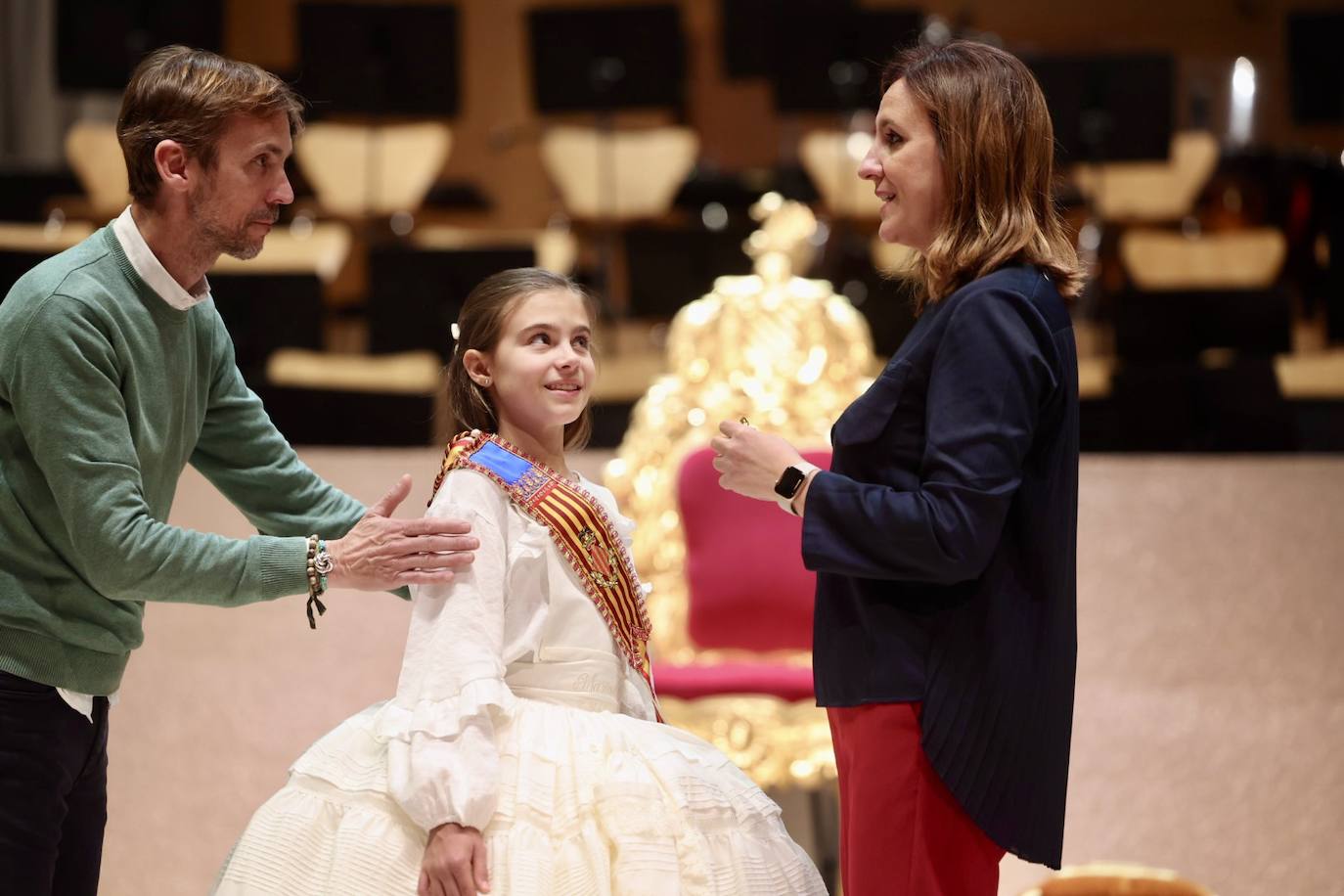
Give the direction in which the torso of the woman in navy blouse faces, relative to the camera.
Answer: to the viewer's left

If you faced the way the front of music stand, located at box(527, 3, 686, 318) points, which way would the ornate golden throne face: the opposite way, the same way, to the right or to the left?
the opposite way

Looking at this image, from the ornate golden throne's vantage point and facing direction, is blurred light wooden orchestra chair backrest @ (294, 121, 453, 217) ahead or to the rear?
to the rear

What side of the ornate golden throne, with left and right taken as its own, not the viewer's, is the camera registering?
front

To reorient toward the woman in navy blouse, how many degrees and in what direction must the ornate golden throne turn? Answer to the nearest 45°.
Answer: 0° — it already faces them

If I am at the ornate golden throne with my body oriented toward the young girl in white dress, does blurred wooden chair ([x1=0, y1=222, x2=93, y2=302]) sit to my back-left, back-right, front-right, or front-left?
back-right

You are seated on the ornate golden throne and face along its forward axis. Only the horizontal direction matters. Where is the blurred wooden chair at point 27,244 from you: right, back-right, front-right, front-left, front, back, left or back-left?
back-right

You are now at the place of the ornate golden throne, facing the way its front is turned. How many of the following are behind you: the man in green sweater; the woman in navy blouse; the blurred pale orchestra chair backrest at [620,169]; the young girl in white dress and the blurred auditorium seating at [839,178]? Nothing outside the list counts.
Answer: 2

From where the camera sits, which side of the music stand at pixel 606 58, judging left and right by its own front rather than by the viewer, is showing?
back

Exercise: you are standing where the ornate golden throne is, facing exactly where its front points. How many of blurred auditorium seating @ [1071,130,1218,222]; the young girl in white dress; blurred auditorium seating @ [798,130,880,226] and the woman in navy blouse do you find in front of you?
2

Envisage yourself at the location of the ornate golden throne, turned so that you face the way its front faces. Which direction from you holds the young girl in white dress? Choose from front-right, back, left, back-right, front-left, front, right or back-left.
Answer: front

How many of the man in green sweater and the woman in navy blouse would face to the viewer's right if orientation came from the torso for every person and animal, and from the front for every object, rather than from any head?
1

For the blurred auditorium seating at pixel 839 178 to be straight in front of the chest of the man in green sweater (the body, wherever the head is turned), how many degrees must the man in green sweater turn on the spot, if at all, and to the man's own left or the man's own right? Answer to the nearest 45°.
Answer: approximately 45° to the man's own left

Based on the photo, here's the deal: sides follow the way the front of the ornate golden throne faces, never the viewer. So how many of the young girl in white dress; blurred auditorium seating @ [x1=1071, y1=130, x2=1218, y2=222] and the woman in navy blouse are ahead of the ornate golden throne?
2

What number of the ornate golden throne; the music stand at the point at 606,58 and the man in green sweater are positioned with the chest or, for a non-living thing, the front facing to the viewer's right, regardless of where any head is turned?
1
